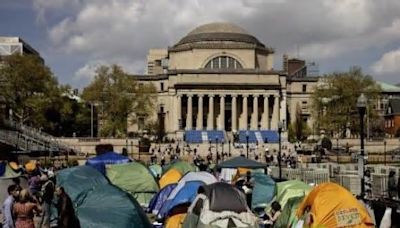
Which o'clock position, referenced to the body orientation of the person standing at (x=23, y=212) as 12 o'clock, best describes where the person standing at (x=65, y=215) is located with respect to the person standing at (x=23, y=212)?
the person standing at (x=65, y=215) is roughly at 4 o'clock from the person standing at (x=23, y=212).

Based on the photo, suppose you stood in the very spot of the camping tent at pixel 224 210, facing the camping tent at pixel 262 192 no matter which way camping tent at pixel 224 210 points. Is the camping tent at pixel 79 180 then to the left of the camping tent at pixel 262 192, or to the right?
left

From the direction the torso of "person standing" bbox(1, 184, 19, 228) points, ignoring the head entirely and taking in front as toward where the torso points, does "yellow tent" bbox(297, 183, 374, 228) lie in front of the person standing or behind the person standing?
in front

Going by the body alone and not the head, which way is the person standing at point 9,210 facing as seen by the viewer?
to the viewer's right

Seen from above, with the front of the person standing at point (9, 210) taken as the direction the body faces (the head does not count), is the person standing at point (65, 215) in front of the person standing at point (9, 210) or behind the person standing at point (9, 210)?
in front

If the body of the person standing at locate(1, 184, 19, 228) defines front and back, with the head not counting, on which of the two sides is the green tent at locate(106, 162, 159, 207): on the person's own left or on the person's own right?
on the person's own left

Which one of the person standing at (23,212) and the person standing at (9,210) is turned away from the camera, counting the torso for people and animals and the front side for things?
the person standing at (23,212)
